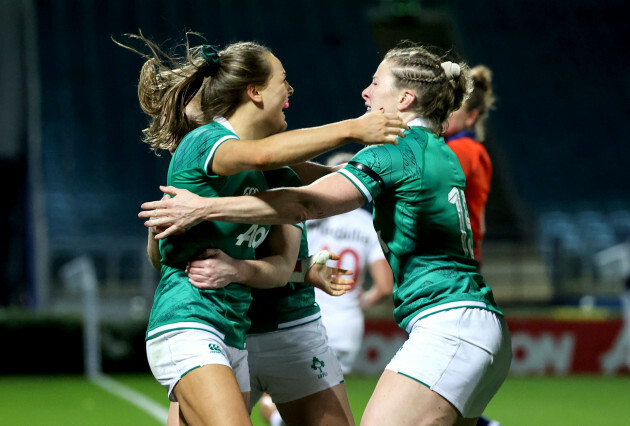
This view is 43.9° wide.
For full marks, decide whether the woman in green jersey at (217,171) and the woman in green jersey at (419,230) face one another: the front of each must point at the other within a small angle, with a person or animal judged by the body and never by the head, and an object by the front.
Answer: yes

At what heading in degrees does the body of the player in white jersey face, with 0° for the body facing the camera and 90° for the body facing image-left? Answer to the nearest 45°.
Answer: approximately 180°

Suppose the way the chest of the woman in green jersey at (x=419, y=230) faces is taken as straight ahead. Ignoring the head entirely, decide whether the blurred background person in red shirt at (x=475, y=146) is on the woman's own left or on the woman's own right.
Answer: on the woman's own right

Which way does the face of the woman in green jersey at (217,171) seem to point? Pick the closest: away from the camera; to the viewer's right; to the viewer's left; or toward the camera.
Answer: to the viewer's right

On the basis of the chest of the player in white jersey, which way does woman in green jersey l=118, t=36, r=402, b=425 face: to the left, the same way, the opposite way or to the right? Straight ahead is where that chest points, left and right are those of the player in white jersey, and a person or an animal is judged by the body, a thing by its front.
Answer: to the right

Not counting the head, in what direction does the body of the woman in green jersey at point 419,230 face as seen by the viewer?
to the viewer's left

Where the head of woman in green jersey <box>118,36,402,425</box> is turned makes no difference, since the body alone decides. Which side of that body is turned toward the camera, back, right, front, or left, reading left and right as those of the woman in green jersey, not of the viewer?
right

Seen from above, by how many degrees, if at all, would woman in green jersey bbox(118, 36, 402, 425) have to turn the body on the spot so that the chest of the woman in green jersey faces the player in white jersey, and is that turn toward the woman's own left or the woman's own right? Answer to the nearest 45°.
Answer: approximately 90° to the woman's own left

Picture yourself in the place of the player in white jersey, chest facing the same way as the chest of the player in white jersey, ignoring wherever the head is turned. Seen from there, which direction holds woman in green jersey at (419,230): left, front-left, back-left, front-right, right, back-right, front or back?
back
